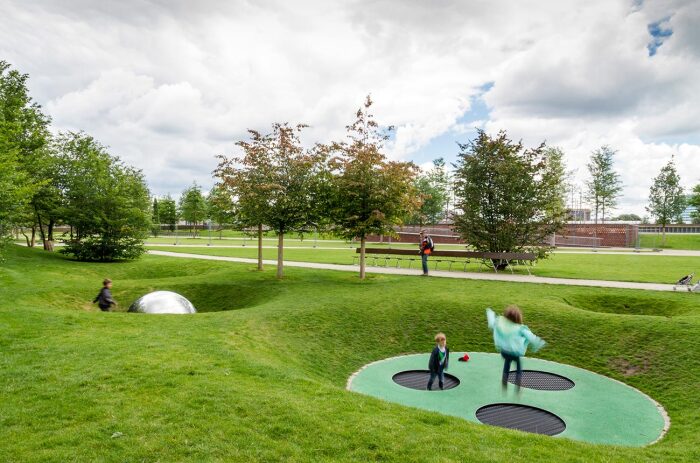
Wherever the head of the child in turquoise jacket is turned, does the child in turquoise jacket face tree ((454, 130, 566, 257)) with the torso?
yes

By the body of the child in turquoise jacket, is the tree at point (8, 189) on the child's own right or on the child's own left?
on the child's own left

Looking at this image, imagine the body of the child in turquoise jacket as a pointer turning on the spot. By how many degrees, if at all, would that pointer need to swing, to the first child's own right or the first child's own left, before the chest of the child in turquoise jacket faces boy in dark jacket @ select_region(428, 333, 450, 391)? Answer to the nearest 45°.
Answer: approximately 90° to the first child's own left

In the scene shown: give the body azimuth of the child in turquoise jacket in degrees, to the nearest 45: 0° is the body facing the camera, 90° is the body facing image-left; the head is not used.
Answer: approximately 180°

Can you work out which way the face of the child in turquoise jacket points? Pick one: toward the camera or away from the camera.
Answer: away from the camera

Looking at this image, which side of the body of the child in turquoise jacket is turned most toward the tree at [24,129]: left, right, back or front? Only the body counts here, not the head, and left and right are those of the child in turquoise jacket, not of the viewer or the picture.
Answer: left

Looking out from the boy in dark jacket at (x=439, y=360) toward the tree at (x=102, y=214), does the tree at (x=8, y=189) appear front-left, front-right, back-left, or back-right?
front-left

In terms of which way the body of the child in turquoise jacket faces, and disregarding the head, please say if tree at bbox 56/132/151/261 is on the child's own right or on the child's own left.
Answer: on the child's own left

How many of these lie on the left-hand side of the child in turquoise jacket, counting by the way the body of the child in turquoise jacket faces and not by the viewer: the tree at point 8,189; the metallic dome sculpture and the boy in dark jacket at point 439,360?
3
